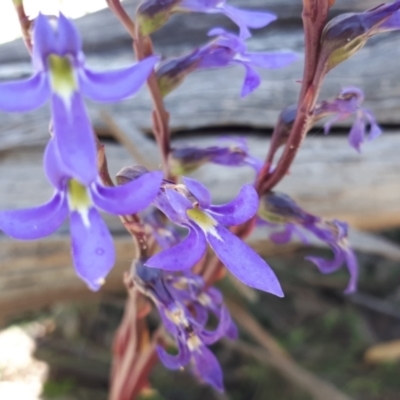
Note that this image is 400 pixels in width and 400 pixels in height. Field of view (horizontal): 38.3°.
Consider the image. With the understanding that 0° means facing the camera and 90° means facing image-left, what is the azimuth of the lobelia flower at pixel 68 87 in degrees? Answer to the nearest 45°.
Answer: approximately 0°

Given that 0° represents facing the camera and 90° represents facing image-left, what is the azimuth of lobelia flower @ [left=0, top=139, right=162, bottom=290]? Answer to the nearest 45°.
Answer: approximately 0°

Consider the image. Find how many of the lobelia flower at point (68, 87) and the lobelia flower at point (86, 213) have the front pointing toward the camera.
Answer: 2
